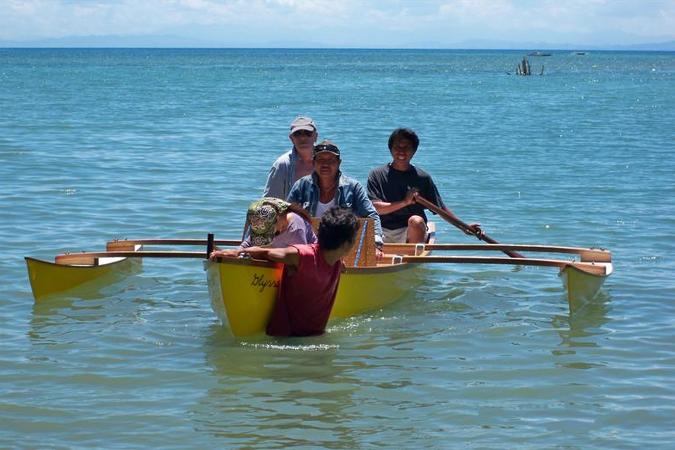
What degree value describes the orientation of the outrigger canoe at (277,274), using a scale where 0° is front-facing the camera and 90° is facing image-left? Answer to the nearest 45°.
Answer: approximately 45°

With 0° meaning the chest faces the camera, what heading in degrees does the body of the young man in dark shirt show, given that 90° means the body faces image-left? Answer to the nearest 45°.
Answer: approximately 0°

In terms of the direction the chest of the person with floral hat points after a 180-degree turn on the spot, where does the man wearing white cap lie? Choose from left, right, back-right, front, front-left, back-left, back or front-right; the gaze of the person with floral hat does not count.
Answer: front-left
